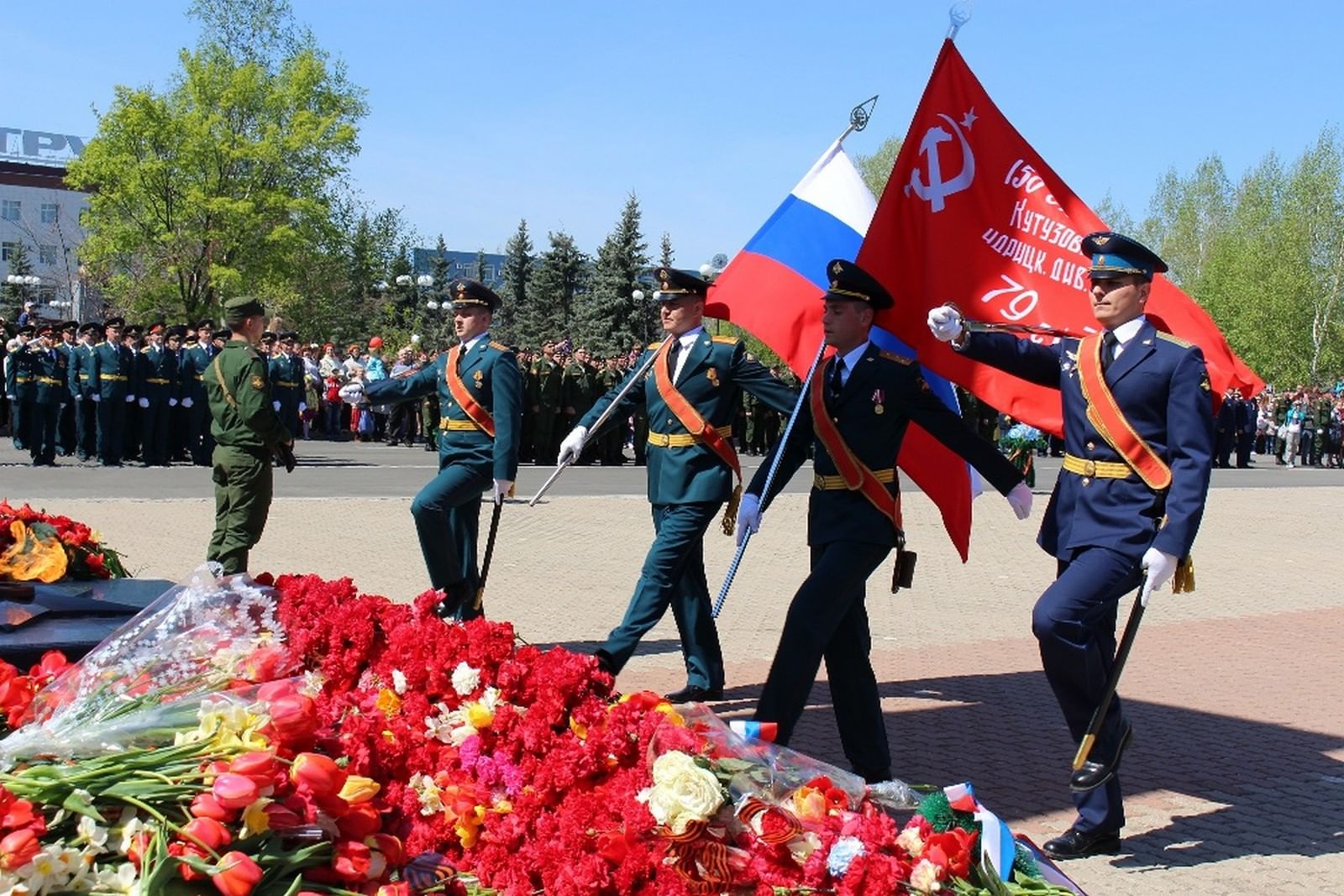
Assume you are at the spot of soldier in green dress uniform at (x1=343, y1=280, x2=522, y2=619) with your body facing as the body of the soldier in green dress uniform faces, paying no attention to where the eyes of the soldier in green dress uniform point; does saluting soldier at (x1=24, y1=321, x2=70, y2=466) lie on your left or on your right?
on your right

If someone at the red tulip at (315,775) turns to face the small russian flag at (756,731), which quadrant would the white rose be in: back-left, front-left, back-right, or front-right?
front-right

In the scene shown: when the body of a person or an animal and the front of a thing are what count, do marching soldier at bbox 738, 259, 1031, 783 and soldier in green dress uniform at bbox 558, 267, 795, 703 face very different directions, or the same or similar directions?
same or similar directions

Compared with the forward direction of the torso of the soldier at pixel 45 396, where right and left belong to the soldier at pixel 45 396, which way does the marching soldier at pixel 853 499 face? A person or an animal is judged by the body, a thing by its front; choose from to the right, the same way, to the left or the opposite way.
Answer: to the right

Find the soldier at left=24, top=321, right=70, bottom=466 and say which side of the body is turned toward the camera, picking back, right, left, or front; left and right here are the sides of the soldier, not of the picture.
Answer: front

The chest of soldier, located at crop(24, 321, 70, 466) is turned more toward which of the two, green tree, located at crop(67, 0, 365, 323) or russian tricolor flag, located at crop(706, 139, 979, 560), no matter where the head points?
the russian tricolor flag

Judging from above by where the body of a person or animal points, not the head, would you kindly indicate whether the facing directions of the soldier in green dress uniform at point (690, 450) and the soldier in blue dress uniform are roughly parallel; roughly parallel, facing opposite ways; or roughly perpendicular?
roughly parallel

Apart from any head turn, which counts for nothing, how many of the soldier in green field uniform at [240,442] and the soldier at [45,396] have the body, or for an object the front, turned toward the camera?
1

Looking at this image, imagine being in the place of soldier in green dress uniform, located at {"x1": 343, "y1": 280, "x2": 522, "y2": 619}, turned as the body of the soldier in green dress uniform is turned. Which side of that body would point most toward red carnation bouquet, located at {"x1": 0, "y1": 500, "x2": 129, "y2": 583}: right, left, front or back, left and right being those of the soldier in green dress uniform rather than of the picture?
front

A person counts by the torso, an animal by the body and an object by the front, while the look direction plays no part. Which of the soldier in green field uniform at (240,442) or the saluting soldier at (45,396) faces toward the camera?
the saluting soldier

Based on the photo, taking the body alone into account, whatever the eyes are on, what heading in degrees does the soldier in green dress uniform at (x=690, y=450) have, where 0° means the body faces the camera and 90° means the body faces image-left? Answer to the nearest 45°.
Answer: approximately 45°

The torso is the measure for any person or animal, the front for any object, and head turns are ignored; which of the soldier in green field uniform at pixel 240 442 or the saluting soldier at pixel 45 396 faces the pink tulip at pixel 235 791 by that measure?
the saluting soldier

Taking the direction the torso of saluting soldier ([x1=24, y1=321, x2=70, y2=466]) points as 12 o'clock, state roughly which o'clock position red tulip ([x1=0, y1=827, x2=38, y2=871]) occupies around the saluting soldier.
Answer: The red tulip is roughly at 12 o'clock from the saluting soldier.

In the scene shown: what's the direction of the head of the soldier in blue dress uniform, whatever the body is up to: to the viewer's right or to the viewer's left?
to the viewer's left
